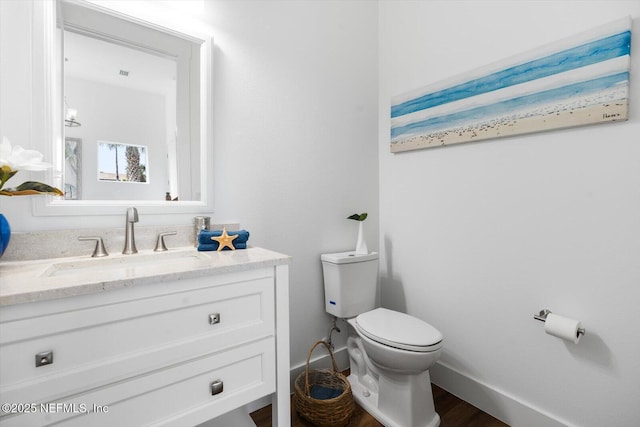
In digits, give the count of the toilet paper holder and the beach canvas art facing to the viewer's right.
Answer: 0

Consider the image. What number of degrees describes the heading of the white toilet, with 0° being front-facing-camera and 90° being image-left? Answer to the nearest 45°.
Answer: approximately 315°

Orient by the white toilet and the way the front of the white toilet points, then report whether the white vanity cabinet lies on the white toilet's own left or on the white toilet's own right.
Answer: on the white toilet's own right

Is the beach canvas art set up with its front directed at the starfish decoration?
yes

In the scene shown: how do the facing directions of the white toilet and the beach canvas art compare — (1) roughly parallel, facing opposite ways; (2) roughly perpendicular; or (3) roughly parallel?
roughly perpendicular

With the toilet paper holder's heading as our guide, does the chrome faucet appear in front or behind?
in front

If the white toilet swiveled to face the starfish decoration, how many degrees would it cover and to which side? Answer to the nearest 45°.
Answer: approximately 90° to its right

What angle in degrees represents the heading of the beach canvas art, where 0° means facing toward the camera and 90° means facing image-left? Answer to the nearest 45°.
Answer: approximately 45°

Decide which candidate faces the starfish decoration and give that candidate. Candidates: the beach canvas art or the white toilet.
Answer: the beach canvas art

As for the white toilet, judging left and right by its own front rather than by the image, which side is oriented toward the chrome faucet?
right

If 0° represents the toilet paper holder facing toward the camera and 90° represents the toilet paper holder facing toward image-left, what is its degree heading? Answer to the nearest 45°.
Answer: approximately 45°
